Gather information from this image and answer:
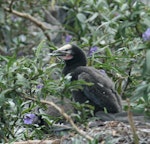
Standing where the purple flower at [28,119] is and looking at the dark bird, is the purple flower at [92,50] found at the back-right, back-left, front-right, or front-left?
front-left

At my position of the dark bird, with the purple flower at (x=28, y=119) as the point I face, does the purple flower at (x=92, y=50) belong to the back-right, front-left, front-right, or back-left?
back-right

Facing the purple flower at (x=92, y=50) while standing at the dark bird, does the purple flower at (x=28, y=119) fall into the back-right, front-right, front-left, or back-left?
back-left

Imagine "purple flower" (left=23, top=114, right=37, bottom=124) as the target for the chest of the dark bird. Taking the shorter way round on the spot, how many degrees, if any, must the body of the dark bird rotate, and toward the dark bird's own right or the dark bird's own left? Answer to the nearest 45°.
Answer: approximately 45° to the dark bird's own left

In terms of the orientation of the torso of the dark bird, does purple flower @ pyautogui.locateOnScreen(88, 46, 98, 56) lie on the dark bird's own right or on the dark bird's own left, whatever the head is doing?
on the dark bird's own right

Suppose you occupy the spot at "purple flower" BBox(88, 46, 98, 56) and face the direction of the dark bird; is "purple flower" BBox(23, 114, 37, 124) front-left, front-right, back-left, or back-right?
front-right

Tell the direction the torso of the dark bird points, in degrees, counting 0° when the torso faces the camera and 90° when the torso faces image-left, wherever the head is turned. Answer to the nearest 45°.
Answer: approximately 90°
